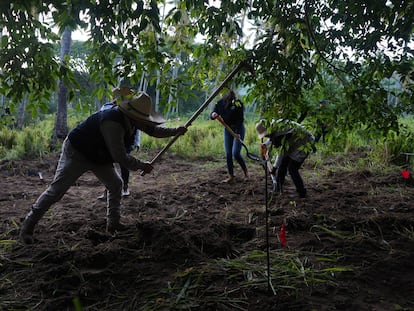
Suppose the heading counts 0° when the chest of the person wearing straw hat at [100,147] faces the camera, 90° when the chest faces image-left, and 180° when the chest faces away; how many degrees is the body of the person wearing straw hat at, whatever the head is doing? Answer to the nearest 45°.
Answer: approximately 270°

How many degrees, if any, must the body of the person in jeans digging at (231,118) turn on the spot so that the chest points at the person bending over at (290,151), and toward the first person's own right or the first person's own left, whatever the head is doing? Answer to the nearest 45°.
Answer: approximately 90° to the first person's own left

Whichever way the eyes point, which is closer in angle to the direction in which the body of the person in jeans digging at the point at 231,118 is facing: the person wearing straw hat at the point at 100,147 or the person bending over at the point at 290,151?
the person wearing straw hat

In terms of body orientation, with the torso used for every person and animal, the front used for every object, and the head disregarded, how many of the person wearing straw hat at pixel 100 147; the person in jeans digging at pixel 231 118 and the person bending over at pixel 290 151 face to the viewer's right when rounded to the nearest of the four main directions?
1

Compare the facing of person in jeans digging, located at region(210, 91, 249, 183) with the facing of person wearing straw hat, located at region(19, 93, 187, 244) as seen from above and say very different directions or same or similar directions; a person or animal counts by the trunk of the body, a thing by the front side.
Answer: very different directions

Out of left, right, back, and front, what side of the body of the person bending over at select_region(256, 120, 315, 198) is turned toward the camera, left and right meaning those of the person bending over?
left

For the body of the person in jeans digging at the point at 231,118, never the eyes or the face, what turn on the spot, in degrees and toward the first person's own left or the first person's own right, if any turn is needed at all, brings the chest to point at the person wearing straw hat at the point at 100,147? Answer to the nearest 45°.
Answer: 0° — they already face them

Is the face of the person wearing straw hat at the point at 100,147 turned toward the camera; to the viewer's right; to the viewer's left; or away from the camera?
to the viewer's right

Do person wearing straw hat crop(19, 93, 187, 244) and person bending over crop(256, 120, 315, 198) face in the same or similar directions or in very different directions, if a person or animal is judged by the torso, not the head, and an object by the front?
very different directions

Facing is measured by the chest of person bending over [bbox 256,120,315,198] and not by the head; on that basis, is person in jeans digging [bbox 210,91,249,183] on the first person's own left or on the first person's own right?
on the first person's own right

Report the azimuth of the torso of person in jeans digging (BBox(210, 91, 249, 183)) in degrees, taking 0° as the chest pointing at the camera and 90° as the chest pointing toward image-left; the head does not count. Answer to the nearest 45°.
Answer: approximately 45°

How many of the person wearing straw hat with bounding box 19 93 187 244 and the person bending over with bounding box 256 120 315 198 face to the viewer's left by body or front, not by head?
1

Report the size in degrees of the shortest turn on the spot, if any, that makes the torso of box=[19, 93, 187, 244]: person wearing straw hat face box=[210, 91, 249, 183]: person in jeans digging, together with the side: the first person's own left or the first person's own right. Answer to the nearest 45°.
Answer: approximately 45° to the first person's own left
